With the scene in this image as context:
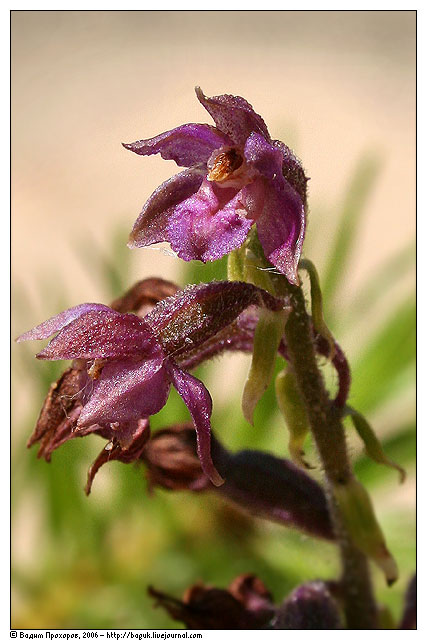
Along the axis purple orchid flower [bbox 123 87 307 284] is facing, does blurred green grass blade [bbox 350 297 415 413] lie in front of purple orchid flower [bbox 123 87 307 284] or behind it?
behind

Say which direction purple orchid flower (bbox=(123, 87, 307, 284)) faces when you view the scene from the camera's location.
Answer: facing the viewer and to the left of the viewer

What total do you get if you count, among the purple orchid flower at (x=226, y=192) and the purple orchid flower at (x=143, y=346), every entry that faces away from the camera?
0

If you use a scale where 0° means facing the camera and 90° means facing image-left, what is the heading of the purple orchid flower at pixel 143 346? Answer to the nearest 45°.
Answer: approximately 90°
